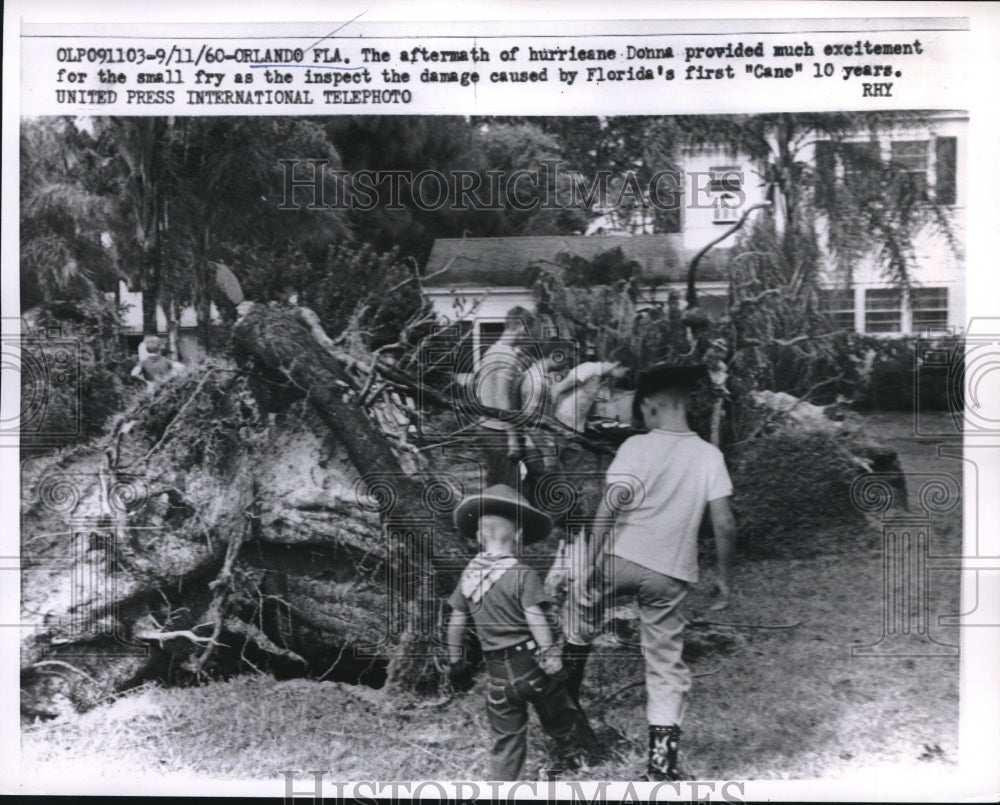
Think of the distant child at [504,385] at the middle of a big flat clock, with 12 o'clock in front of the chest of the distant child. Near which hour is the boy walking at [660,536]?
The boy walking is roughly at 12 o'clock from the distant child.

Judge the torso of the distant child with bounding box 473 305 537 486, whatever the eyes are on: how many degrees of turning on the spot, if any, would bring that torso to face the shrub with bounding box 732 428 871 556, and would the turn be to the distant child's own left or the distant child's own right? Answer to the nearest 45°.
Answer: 0° — they already face it
